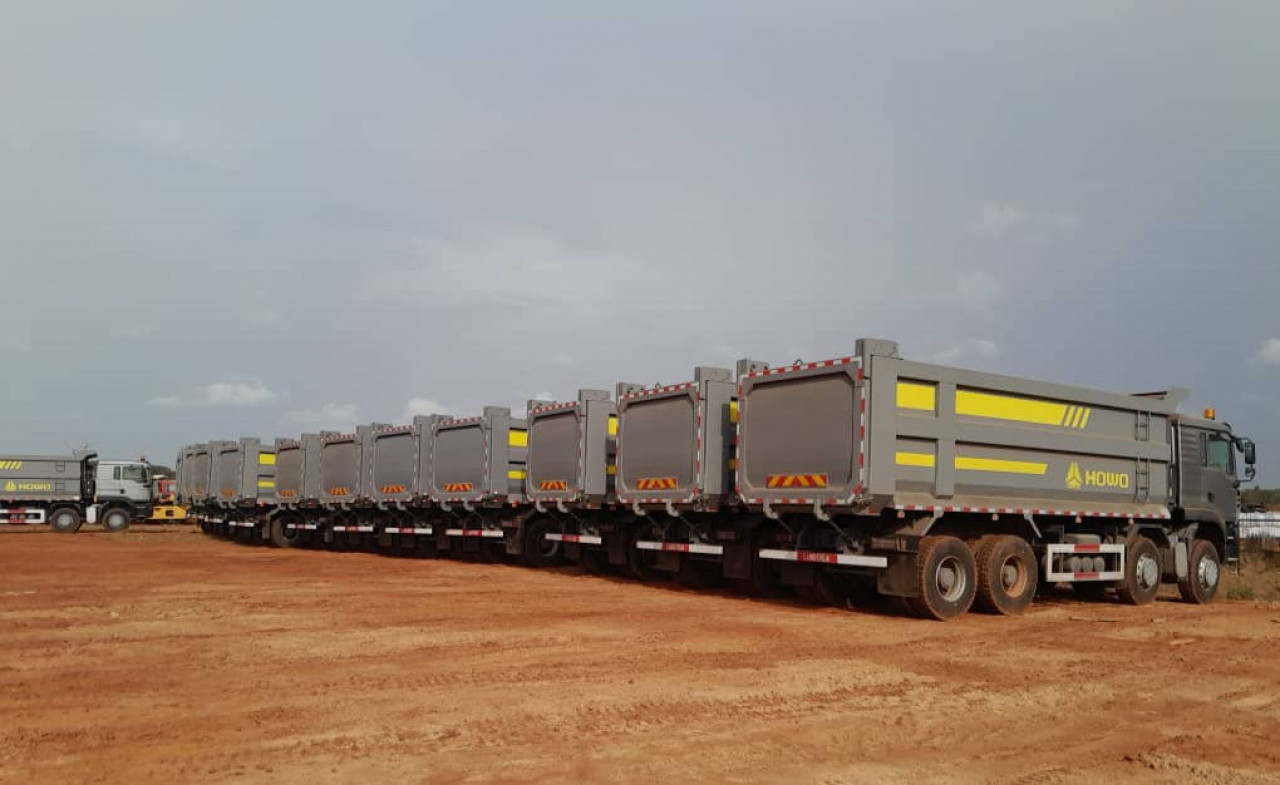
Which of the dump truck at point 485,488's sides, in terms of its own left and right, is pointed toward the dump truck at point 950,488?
right

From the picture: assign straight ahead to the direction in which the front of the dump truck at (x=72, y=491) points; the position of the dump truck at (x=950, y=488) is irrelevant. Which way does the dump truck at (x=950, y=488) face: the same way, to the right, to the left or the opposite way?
the same way

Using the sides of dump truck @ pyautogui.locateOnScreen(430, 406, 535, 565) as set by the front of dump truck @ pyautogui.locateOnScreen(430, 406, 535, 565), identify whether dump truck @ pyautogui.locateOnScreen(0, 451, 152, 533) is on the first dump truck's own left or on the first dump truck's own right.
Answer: on the first dump truck's own left

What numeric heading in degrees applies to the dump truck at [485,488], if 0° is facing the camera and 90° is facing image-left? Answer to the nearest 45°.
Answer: approximately 225°

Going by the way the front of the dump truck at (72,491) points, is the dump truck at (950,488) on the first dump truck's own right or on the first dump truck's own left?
on the first dump truck's own right

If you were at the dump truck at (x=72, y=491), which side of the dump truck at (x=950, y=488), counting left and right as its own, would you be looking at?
left

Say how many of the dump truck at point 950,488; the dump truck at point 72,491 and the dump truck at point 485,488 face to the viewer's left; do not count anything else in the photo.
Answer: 0

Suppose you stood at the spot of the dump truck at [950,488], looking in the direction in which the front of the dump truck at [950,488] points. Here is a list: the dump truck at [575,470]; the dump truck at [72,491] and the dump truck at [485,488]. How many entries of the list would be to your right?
0

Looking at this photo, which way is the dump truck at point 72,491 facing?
to the viewer's right

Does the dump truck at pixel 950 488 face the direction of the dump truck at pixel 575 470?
no

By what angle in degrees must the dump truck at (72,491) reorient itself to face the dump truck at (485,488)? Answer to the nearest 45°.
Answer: approximately 90° to its right
